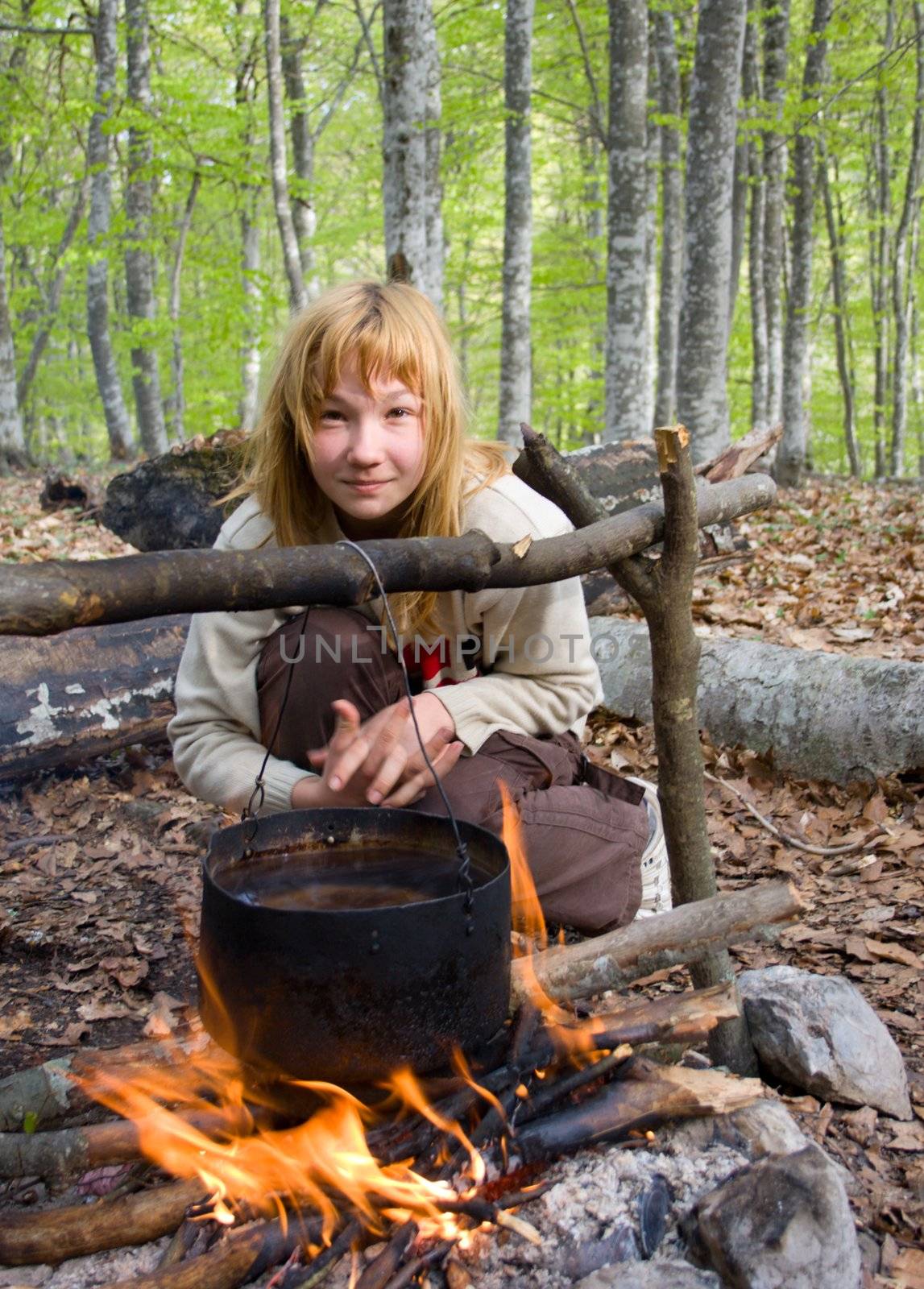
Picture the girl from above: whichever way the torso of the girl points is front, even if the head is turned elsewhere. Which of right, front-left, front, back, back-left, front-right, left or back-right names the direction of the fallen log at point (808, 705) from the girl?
back-left

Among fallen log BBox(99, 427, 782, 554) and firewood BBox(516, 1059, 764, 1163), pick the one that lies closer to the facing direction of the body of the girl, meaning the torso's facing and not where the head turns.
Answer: the firewood

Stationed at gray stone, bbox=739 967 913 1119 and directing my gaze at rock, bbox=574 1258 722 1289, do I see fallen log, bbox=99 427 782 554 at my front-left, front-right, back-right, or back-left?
back-right

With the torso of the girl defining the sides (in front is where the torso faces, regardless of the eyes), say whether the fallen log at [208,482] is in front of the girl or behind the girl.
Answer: behind

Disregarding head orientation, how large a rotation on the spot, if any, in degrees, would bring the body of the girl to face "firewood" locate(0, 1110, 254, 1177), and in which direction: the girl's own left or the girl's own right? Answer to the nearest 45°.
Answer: approximately 45° to the girl's own right

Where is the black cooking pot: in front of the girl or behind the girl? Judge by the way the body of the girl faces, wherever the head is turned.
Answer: in front

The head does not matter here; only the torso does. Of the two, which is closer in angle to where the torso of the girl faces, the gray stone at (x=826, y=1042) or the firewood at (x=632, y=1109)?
the firewood

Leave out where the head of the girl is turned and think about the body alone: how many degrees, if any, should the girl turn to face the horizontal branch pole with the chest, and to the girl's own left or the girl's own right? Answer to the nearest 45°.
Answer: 0° — they already face it

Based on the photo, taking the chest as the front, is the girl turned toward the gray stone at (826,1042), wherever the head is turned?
no

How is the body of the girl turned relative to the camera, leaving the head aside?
toward the camera

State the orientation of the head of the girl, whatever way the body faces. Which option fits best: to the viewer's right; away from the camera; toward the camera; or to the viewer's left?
toward the camera
